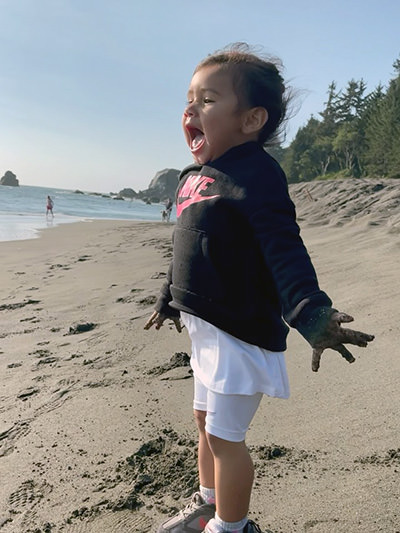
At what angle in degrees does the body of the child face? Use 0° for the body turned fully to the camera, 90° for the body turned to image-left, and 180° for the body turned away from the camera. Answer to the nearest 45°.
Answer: approximately 45°

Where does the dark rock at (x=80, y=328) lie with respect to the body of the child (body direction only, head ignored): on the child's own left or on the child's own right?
on the child's own right
